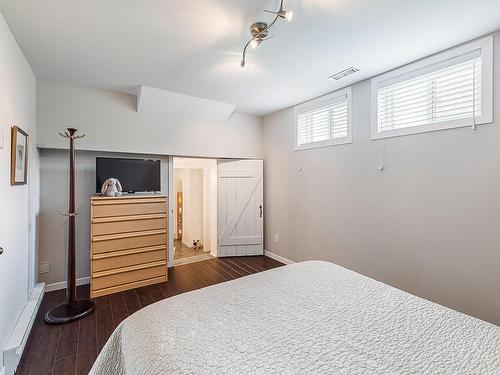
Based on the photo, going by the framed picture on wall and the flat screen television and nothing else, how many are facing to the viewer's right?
1

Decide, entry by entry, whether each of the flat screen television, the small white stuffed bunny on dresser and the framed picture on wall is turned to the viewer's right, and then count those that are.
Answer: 1

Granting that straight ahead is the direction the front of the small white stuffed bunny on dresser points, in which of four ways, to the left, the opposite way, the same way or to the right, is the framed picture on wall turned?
to the left

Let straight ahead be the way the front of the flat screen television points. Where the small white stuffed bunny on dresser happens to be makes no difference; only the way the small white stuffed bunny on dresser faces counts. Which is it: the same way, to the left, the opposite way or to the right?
the same way

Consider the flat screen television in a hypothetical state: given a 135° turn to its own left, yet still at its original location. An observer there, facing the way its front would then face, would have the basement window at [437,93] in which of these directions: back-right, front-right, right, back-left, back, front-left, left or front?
right

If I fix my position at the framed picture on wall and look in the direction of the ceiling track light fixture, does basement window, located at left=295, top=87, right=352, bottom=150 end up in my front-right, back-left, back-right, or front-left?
front-left

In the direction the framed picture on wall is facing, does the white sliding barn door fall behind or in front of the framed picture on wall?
in front

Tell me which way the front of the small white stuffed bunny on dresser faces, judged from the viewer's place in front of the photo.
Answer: facing the viewer

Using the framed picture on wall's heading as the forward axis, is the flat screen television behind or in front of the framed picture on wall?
in front

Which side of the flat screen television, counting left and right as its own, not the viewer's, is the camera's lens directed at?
front

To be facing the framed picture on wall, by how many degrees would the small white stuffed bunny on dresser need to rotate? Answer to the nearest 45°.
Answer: approximately 45° to its right

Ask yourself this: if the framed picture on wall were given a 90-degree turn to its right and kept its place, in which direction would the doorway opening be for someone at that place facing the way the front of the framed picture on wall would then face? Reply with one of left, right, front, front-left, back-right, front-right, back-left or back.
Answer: back-left

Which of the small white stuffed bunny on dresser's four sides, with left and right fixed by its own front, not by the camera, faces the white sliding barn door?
left

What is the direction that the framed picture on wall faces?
to the viewer's right
